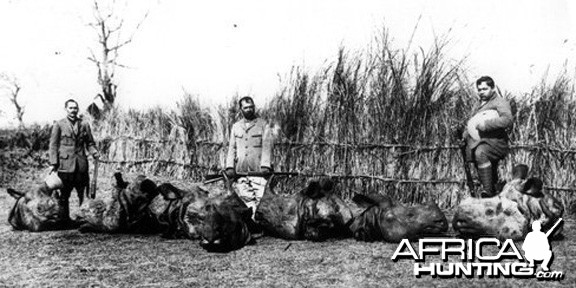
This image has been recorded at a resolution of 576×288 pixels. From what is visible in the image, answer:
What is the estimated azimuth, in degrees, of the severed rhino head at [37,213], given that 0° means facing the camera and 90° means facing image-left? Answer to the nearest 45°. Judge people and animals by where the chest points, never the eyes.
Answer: approximately 315°

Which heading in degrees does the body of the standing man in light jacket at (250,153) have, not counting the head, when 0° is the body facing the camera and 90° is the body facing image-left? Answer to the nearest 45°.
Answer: approximately 0°

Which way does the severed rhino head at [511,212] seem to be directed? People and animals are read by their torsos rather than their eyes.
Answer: to the viewer's left

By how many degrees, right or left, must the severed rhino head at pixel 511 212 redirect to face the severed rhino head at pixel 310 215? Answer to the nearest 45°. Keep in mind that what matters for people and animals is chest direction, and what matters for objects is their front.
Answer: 0° — it already faces it
